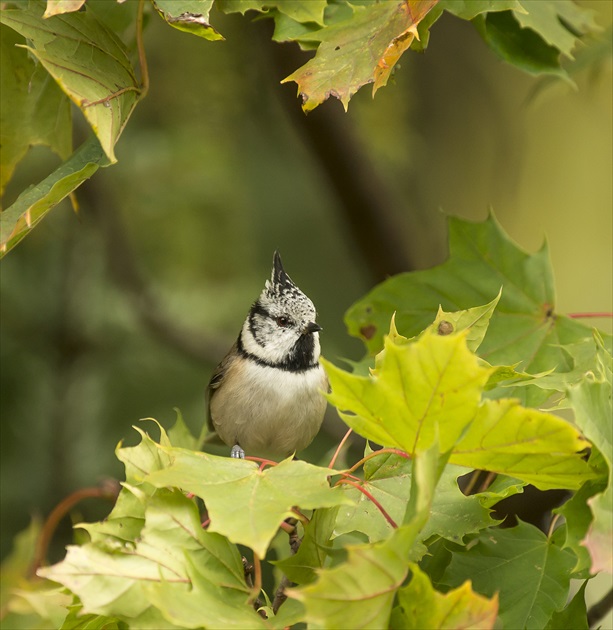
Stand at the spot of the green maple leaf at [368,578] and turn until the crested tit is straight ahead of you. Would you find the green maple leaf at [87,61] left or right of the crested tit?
left

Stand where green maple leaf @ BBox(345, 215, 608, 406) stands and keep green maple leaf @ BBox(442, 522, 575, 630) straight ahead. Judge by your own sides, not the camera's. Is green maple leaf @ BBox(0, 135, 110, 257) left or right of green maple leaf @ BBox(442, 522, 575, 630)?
right

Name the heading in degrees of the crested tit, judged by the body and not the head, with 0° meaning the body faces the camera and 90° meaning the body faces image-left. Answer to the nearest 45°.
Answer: approximately 315°

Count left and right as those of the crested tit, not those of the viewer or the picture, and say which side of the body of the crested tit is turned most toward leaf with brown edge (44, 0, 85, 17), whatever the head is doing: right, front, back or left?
right

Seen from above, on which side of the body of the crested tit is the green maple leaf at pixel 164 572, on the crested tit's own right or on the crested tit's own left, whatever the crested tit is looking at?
on the crested tit's own right
